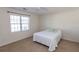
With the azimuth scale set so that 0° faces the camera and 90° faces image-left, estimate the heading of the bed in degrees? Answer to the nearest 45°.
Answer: approximately 45°
